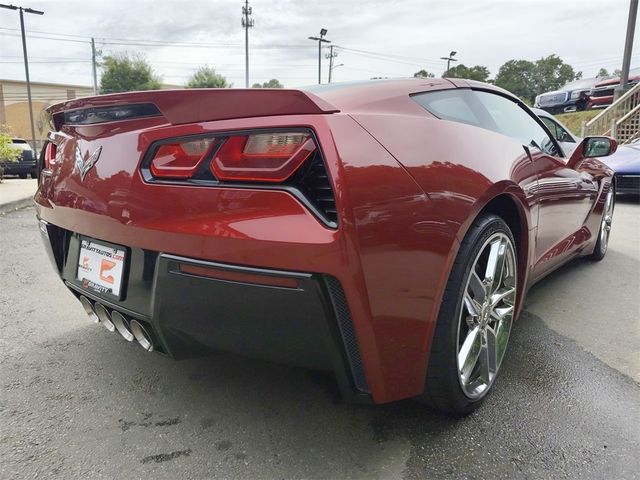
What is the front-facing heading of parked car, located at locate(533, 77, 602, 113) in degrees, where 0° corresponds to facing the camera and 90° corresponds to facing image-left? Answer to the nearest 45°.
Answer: approximately 45°

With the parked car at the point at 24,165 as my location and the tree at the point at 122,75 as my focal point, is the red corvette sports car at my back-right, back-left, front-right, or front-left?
back-right

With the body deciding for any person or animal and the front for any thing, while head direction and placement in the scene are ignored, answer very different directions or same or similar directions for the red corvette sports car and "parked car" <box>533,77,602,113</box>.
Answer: very different directions

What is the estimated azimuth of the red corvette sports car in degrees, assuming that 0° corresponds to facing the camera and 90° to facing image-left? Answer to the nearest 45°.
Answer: approximately 225°

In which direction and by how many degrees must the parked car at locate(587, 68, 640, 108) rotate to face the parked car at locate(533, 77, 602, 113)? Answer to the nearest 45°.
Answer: approximately 45° to its right

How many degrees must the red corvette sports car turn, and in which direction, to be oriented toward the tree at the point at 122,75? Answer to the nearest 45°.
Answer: approximately 90° to its left

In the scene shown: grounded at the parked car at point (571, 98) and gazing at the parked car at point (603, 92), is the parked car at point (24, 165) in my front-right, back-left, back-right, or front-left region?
back-right

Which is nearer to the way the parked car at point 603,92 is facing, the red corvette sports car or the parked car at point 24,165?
the parked car

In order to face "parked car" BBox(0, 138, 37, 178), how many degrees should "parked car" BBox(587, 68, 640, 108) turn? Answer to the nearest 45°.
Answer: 0° — it already faces it
